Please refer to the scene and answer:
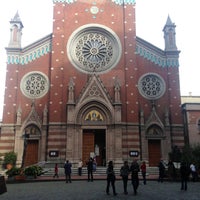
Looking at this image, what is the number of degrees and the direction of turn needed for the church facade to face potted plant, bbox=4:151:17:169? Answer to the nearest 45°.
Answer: approximately 90° to its right

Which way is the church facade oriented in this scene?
toward the camera

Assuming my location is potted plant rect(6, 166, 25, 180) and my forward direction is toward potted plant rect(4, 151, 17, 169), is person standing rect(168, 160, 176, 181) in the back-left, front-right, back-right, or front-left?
back-right

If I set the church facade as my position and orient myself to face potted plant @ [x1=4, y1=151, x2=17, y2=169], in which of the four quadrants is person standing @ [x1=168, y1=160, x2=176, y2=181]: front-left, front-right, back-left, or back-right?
back-left

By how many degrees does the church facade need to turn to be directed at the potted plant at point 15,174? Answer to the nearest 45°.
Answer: approximately 45° to its right

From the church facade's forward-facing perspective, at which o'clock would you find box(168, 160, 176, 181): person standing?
The person standing is roughly at 11 o'clock from the church facade.
